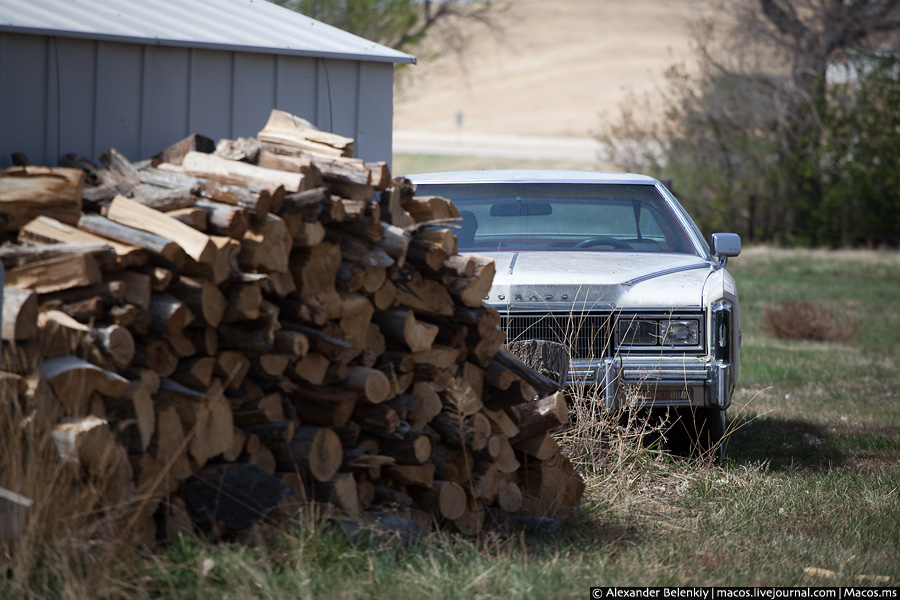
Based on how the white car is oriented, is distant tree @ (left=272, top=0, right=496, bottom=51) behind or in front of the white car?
behind

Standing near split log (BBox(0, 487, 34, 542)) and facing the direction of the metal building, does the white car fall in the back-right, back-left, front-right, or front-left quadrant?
front-right

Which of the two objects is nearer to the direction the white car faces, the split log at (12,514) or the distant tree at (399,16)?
the split log

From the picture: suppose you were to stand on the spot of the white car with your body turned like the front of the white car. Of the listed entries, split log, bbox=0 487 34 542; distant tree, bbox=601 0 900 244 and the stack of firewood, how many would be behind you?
1

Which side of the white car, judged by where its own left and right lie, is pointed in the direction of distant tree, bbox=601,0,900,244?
back

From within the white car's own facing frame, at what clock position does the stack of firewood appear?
The stack of firewood is roughly at 1 o'clock from the white car.

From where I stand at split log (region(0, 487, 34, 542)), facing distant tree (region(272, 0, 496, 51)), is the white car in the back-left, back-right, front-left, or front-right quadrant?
front-right

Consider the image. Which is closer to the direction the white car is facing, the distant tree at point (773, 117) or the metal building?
the metal building

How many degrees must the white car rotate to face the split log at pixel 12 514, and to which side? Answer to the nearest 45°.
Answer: approximately 45° to its right

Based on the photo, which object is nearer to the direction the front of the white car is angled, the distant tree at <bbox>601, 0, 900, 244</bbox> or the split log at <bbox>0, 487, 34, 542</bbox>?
the split log

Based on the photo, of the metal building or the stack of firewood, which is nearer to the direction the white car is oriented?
the stack of firewood

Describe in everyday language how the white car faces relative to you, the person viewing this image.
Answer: facing the viewer

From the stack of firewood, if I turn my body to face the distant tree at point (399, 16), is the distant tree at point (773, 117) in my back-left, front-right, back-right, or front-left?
front-right
